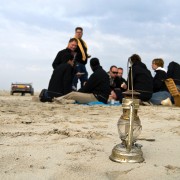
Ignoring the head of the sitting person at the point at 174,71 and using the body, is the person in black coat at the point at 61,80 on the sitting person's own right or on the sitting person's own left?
on the sitting person's own left

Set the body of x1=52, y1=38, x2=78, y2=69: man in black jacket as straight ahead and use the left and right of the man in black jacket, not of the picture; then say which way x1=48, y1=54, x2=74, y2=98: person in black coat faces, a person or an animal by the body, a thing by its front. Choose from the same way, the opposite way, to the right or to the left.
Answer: to the left

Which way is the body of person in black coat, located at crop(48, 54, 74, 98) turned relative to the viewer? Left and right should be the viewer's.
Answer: facing away from the viewer and to the right of the viewer

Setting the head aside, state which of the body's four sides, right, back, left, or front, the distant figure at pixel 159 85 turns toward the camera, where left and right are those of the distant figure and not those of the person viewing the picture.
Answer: left

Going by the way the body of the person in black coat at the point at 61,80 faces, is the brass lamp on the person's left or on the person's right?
on the person's right
